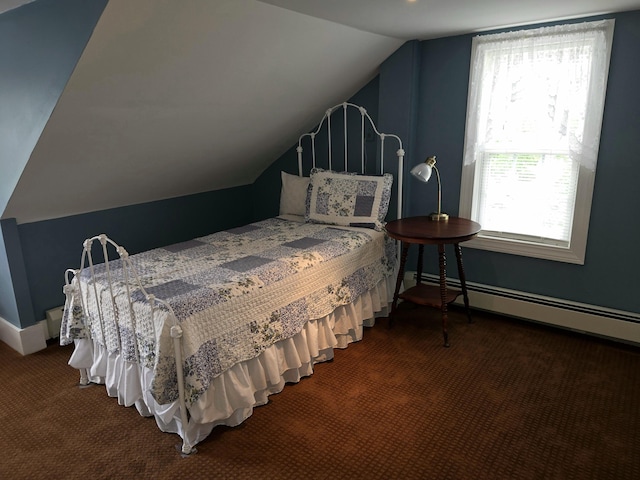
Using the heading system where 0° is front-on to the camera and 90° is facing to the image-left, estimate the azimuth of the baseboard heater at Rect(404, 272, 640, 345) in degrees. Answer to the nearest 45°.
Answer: approximately 45°

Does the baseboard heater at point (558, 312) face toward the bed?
yes

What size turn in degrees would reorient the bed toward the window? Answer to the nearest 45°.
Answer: approximately 135° to its left

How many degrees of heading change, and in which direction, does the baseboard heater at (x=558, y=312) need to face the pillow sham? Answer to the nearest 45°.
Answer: approximately 45° to its right

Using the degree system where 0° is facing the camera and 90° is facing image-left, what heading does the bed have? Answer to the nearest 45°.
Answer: approximately 45°
